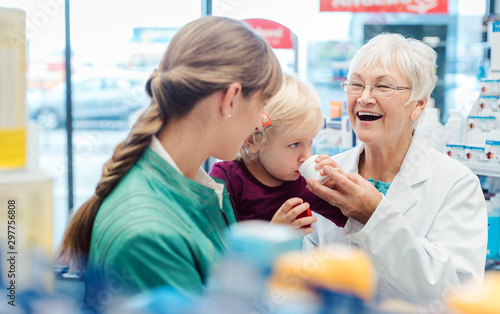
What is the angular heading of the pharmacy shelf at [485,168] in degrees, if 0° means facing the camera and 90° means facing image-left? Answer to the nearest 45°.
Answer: approximately 0°

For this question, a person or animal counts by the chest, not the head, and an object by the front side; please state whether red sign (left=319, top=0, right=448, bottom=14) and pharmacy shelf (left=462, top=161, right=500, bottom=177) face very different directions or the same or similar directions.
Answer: same or similar directions

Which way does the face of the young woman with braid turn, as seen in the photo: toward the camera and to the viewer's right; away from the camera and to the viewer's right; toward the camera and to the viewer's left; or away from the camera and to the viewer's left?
away from the camera and to the viewer's right

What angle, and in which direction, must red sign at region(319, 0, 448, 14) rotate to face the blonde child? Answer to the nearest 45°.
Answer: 0° — it already faces them

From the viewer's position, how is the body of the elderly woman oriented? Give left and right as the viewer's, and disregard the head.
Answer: facing the viewer and to the left of the viewer

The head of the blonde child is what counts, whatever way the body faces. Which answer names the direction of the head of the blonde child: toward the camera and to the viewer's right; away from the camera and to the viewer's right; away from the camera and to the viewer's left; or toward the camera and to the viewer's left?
toward the camera and to the viewer's right

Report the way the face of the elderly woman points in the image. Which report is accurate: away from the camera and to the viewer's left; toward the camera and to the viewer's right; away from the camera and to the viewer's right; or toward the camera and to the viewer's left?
toward the camera and to the viewer's left

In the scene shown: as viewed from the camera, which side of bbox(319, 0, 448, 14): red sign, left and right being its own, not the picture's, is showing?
front

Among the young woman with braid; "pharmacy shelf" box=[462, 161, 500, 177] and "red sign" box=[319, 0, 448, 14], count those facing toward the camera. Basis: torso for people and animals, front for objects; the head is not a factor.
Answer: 2

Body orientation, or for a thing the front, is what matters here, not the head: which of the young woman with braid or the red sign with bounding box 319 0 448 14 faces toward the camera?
the red sign

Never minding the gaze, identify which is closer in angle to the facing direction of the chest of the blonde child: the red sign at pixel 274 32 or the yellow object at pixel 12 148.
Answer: the yellow object

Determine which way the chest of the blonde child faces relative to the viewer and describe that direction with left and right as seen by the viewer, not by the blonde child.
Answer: facing the viewer and to the right of the viewer

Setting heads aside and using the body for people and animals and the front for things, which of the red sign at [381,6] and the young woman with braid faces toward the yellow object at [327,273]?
the red sign

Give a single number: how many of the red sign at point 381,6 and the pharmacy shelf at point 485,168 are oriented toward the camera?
2
